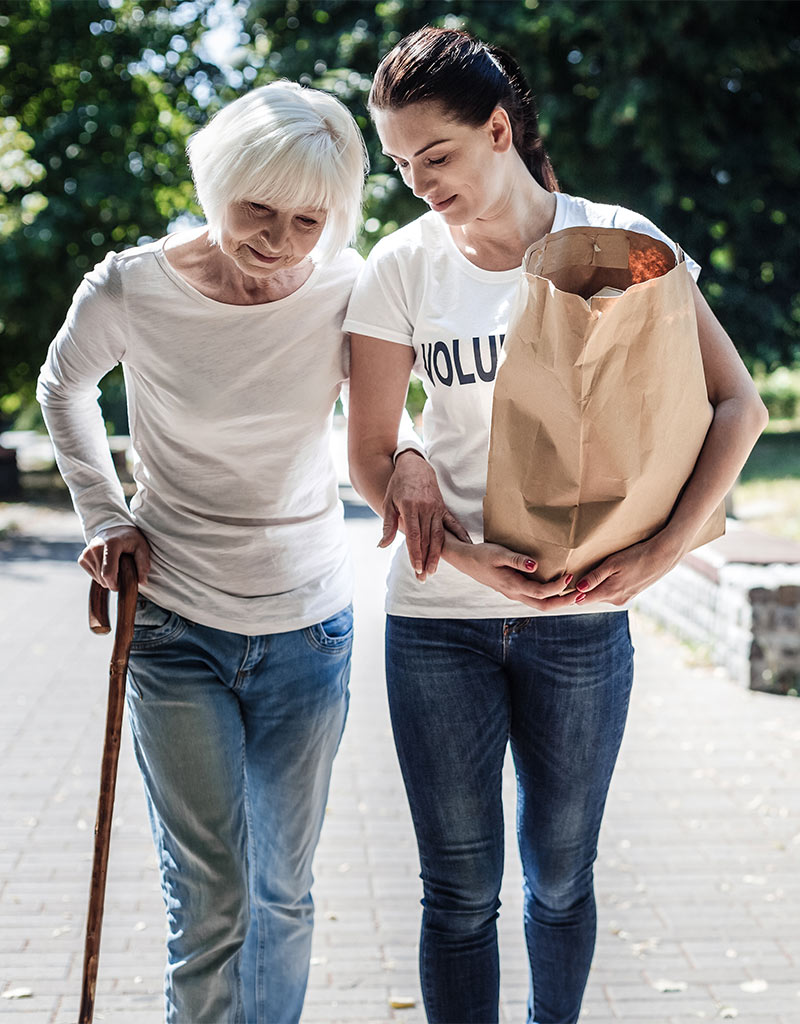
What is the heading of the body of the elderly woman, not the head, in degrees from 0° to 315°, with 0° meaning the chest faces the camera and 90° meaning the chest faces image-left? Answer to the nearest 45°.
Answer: approximately 0°

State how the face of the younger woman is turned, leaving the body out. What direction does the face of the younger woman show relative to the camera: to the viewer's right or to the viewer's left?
to the viewer's left

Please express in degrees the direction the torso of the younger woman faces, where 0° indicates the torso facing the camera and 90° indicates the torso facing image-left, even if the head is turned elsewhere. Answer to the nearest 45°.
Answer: approximately 0°

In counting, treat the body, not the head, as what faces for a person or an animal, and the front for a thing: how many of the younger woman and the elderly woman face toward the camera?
2

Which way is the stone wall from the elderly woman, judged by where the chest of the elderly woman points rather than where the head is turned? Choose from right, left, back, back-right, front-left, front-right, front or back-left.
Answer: back-left
